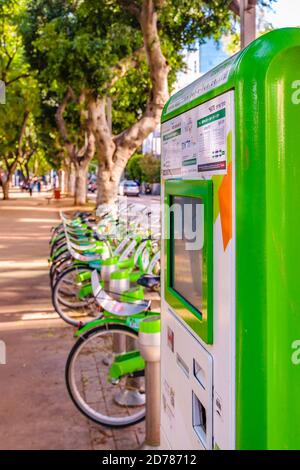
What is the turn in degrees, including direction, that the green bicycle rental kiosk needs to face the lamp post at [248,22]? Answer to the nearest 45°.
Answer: approximately 135° to its right

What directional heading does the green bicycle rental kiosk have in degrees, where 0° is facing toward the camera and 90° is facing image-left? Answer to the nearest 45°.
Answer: approximately 45°

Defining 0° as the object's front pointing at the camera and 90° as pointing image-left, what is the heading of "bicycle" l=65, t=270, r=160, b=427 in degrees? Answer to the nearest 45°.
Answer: approximately 270°

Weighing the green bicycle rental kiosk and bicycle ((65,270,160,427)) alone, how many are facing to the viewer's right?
1

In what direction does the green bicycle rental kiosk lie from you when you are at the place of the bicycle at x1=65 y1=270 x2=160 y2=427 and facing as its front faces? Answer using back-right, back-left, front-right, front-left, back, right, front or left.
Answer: right

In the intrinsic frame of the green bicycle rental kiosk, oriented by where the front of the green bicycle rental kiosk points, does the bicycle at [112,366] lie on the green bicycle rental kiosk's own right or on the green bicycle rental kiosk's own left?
on the green bicycle rental kiosk's own right
